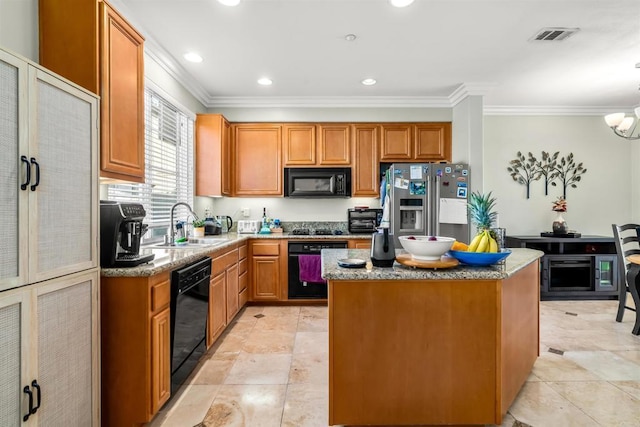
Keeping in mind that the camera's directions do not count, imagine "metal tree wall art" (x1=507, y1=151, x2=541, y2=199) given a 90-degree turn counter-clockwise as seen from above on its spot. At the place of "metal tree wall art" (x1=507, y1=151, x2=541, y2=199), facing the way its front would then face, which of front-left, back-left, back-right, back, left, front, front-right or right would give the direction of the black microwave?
back-right

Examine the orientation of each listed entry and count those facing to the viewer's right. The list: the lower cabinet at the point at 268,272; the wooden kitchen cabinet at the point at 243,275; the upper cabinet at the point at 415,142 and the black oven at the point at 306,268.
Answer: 1

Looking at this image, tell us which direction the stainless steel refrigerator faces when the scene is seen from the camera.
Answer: facing the viewer

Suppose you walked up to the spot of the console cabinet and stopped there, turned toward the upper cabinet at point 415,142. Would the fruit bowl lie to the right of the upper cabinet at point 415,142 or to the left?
left

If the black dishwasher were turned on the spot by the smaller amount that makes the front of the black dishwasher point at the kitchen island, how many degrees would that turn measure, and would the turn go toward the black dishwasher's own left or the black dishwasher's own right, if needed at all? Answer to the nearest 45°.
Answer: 0° — it already faces it

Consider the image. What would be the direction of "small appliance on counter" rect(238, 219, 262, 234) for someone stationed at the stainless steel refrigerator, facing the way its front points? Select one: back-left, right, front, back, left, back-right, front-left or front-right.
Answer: right

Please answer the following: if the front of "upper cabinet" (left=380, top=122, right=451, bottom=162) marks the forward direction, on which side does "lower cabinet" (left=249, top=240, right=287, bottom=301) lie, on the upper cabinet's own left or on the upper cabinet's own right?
on the upper cabinet's own right

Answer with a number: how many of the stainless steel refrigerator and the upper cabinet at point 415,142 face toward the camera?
2

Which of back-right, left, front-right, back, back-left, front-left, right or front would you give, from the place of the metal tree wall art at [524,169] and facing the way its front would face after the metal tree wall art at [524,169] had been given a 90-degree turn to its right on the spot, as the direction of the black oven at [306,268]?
front-left

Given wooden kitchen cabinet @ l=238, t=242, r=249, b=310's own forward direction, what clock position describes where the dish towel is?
The dish towel is roughly at 12 o'clock from the wooden kitchen cabinet.

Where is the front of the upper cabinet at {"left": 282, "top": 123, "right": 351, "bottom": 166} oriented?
toward the camera

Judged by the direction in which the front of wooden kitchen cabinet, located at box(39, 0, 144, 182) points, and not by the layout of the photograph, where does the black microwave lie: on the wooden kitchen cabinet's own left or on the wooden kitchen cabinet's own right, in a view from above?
on the wooden kitchen cabinet's own left

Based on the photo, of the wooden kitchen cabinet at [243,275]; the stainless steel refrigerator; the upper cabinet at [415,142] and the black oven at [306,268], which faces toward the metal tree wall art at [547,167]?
the wooden kitchen cabinet

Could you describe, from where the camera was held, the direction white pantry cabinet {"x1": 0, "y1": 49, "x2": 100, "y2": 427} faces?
facing the viewer and to the right of the viewer

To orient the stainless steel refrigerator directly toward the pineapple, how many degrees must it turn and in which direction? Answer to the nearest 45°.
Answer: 0° — it already faces it

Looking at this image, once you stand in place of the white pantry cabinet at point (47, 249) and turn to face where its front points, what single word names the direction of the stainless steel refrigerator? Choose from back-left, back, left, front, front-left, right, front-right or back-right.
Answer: front-left

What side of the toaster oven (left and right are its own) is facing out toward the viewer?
front

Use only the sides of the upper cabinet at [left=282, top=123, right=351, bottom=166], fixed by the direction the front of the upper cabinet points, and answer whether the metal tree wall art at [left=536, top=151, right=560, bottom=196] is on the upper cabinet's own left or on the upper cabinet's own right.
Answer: on the upper cabinet's own left

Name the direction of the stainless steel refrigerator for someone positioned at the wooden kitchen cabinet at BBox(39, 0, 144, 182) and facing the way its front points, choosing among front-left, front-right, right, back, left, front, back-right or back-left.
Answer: front-left

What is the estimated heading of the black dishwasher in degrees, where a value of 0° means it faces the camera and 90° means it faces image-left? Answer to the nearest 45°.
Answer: approximately 315°
